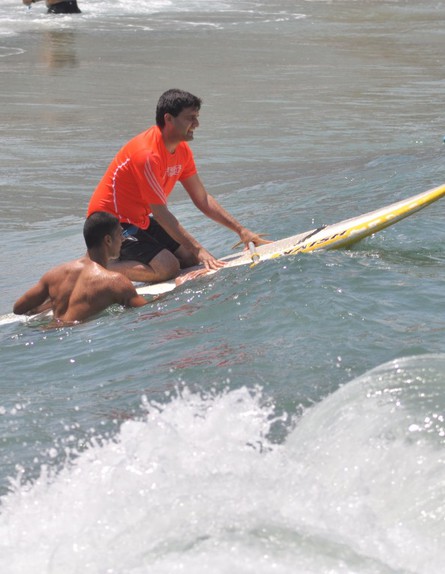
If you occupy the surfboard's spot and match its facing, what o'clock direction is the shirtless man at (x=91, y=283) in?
The shirtless man is roughly at 5 o'clock from the surfboard.

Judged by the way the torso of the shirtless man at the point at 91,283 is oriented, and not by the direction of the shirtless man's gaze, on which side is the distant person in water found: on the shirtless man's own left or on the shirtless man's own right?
on the shirtless man's own left

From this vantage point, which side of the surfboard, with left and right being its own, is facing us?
right

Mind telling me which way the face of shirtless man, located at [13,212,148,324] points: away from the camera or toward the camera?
away from the camera

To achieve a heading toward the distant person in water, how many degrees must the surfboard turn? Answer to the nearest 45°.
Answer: approximately 90° to its left

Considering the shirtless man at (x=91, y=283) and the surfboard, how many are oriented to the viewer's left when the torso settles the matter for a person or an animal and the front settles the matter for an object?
0

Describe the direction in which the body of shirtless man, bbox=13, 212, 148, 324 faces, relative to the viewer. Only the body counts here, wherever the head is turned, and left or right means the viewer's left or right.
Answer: facing away from the viewer and to the right of the viewer

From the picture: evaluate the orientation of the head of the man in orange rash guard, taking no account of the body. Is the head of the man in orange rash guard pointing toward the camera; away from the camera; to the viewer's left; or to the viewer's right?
to the viewer's right
